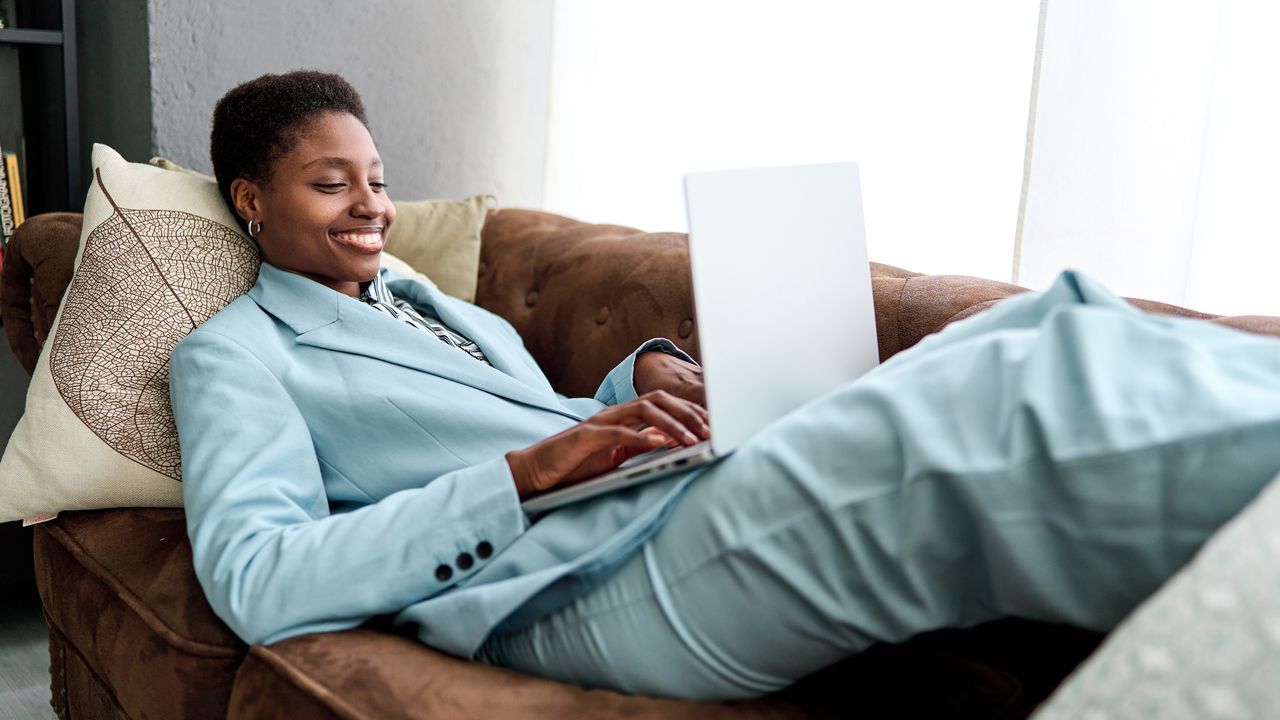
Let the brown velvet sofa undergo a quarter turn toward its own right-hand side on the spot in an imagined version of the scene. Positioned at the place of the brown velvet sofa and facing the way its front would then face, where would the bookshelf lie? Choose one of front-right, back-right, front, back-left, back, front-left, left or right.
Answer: front-right

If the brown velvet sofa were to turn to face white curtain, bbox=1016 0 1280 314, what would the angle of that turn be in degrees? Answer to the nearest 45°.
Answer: approximately 135° to its left

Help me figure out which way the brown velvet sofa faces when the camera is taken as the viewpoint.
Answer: facing the viewer

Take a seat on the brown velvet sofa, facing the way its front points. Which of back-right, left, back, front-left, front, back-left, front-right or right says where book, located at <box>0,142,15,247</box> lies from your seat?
back-right

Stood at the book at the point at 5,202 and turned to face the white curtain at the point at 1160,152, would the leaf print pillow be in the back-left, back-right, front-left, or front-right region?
front-right
